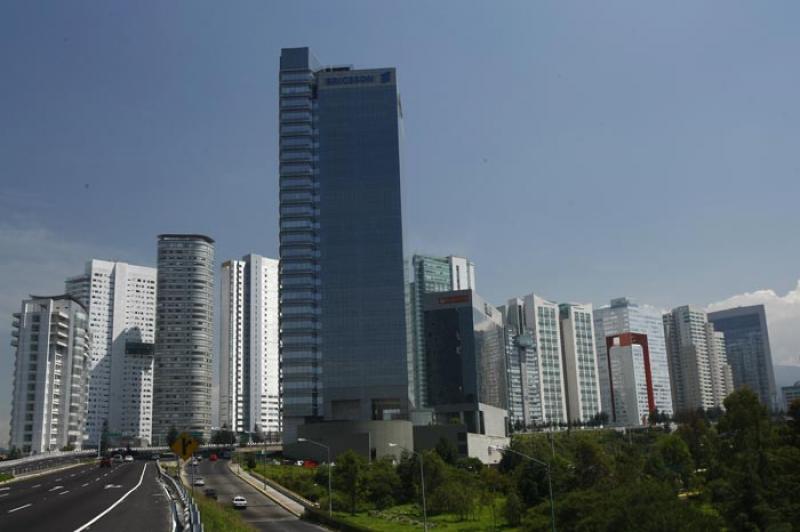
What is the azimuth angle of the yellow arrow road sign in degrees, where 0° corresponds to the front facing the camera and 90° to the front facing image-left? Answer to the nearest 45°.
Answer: approximately 0°
